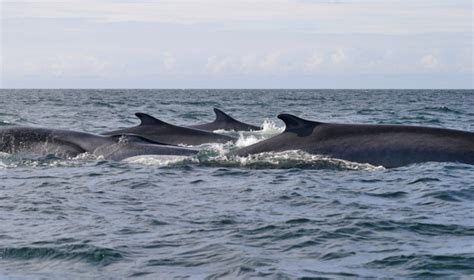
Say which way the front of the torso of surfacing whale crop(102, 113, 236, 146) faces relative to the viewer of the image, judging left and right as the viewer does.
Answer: facing to the right of the viewer

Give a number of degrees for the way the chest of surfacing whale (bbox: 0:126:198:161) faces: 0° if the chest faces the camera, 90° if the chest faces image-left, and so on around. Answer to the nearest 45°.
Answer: approximately 270°

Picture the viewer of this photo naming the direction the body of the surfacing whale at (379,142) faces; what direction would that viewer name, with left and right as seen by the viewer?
facing to the right of the viewer

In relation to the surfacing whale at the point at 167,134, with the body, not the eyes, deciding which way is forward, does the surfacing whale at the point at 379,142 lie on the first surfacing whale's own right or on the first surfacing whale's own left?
on the first surfacing whale's own right

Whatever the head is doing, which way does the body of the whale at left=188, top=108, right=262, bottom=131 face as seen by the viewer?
to the viewer's right

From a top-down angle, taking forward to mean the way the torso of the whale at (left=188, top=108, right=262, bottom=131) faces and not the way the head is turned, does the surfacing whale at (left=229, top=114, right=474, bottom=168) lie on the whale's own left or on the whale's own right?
on the whale's own right

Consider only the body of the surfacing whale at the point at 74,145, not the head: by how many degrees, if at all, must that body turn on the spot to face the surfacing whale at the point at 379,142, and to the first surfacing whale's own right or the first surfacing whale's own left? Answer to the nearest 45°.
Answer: approximately 45° to the first surfacing whale's own right

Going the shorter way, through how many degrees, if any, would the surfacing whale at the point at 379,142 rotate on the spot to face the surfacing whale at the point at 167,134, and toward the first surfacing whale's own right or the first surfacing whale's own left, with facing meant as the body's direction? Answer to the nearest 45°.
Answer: approximately 135° to the first surfacing whale's own left
